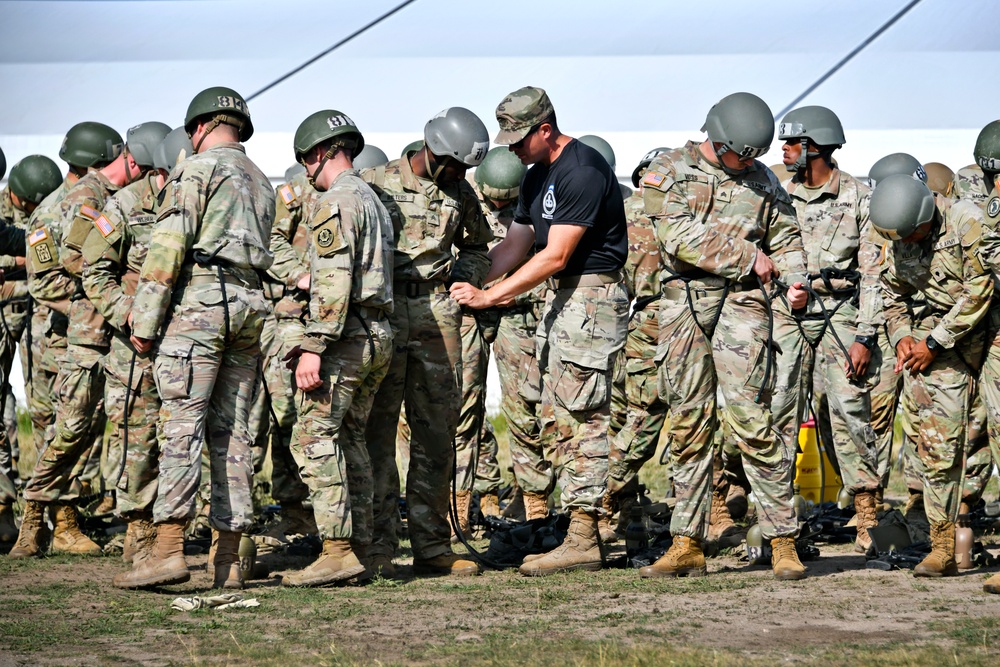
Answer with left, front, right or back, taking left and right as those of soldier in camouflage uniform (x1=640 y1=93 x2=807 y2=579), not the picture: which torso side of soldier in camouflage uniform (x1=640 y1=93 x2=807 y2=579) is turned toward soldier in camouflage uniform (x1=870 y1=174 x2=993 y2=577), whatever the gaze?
left

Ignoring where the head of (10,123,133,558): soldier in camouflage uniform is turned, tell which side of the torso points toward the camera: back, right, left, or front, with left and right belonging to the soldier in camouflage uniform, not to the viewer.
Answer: right

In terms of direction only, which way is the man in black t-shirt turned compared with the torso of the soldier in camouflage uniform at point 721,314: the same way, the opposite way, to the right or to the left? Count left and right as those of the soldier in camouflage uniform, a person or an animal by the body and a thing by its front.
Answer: to the right

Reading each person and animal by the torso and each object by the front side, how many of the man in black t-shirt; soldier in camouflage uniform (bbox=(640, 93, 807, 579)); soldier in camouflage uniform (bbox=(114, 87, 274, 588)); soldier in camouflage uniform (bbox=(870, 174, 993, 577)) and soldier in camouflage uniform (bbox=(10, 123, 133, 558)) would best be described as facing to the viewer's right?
1

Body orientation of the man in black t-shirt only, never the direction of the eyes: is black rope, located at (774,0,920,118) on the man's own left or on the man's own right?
on the man's own right

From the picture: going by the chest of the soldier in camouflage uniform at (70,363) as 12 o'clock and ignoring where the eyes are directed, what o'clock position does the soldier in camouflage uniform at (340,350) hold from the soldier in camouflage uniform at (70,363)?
the soldier in camouflage uniform at (340,350) is roughly at 2 o'clock from the soldier in camouflage uniform at (70,363).

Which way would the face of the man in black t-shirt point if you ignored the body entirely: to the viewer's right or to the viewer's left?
to the viewer's left

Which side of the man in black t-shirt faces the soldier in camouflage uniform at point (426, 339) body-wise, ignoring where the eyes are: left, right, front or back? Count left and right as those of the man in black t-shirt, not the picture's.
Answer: front

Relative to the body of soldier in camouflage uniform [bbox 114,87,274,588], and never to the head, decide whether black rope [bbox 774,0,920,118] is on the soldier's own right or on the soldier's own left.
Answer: on the soldier's own right

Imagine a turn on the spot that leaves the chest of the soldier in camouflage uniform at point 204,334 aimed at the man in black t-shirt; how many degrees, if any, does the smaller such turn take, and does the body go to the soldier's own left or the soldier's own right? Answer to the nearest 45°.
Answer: approximately 135° to the soldier's own right

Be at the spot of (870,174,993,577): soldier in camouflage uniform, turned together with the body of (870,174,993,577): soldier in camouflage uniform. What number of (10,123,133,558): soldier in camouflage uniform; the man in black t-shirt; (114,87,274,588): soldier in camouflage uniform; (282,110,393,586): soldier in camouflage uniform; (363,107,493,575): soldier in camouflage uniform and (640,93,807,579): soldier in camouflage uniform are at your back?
0

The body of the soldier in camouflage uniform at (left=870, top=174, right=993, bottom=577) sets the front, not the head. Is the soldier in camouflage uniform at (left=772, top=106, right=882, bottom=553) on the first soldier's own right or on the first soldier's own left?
on the first soldier's own right

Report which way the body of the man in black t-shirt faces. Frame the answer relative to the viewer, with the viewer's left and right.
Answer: facing to the left of the viewer

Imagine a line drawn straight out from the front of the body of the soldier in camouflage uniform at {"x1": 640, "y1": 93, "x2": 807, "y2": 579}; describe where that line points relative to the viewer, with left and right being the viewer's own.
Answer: facing the viewer

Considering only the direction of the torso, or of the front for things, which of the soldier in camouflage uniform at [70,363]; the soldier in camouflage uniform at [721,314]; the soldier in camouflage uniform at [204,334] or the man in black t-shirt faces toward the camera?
the soldier in camouflage uniform at [721,314]

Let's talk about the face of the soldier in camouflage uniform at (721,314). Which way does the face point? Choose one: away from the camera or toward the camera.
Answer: toward the camera

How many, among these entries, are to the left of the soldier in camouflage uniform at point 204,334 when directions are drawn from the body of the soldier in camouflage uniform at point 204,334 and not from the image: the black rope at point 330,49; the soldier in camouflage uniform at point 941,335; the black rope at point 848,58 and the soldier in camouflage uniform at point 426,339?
0

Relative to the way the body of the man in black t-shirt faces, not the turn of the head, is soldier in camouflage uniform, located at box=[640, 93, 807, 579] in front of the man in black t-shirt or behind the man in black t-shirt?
behind

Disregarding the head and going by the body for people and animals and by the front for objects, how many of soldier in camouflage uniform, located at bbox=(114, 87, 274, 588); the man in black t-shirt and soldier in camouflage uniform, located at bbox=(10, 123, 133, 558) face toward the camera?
0

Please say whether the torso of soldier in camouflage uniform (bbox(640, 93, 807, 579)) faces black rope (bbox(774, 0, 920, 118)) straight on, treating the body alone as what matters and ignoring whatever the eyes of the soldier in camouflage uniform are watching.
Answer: no
